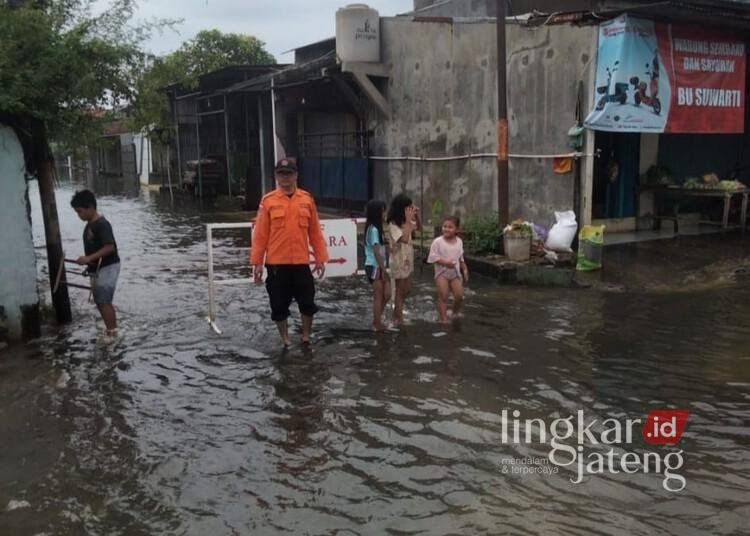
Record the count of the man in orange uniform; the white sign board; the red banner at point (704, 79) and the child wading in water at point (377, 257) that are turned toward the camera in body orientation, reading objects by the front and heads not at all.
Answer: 3

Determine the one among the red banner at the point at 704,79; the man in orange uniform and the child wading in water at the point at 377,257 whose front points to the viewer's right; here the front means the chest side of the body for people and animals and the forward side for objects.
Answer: the child wading in water

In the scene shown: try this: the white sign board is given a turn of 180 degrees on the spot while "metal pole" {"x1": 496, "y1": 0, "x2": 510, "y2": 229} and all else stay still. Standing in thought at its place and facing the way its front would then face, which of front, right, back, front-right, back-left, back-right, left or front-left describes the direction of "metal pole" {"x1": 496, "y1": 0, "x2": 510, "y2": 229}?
front-right

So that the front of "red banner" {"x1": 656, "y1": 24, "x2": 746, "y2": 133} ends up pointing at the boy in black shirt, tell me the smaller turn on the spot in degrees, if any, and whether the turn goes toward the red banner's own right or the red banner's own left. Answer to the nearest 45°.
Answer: approximately 45° to the red banner's own right

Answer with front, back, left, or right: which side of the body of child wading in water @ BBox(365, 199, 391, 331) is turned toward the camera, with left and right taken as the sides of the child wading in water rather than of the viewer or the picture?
right

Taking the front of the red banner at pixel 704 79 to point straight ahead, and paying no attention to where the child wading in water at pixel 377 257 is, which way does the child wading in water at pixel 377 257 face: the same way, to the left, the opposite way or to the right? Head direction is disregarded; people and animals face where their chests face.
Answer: to the left

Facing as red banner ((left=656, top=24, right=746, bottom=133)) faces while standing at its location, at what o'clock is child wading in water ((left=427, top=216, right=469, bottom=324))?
The child wading in water is roughly at 1 o'clock from the red banner.

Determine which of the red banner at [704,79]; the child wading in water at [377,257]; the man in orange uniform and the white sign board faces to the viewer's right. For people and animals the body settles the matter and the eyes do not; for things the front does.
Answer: the child wading in water

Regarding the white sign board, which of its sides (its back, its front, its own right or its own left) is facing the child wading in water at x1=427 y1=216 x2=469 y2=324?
left

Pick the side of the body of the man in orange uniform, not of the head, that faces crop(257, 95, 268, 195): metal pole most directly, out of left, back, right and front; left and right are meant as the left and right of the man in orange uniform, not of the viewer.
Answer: back

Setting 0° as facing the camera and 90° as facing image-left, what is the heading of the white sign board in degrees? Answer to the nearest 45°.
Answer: approximately 0°
